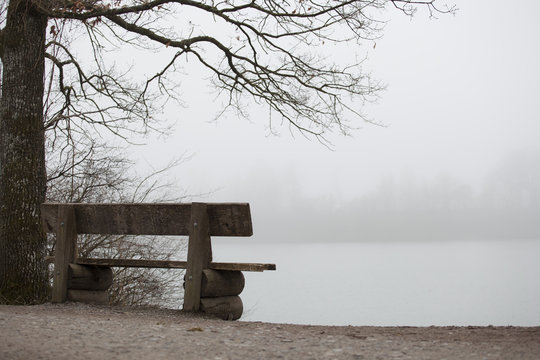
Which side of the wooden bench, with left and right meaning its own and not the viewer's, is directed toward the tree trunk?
left

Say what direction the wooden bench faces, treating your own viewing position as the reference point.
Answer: facing away from the viewer and to the right of the viewer
